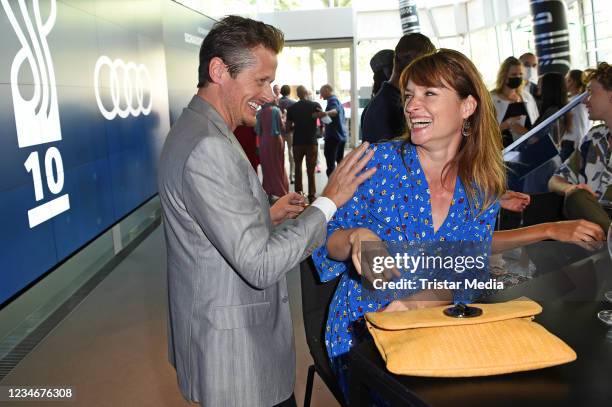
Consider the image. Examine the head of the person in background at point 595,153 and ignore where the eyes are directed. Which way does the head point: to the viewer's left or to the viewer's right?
to the viewer's left

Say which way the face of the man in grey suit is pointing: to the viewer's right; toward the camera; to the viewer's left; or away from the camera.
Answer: to the viewer's right

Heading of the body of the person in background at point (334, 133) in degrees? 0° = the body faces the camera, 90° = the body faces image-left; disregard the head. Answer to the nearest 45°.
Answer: approximately 90°

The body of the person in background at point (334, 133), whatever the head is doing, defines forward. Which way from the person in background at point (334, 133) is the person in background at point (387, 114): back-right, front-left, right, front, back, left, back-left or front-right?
left

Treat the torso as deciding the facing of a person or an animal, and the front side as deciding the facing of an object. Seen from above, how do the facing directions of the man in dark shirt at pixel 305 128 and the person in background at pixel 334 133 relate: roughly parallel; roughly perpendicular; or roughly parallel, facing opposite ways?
roughly perpendicular

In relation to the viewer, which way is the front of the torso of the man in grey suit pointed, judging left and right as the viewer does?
facing to the right of the viewer

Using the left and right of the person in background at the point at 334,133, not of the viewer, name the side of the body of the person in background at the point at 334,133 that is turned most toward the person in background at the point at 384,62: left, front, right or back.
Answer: left
